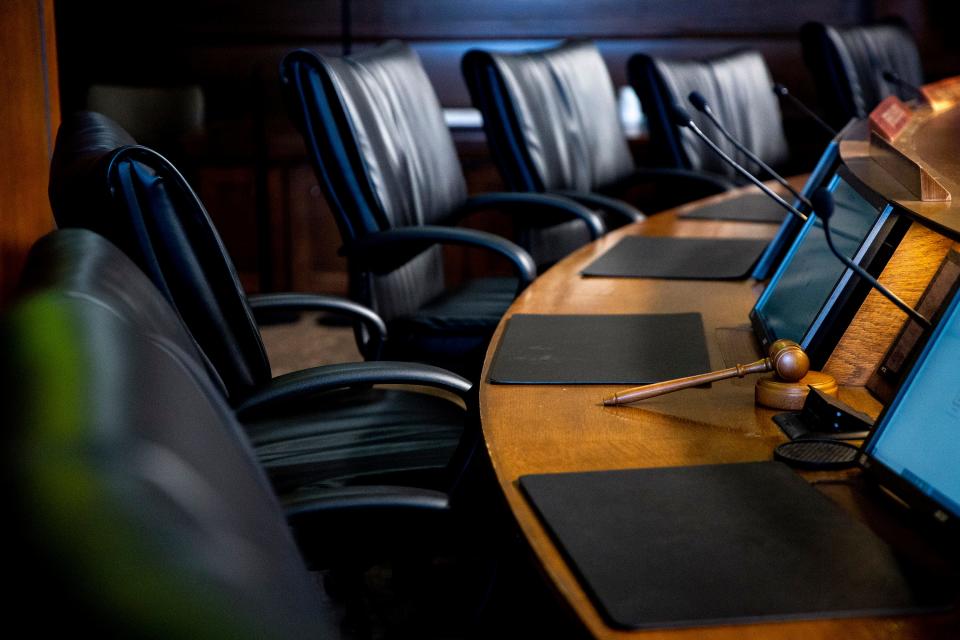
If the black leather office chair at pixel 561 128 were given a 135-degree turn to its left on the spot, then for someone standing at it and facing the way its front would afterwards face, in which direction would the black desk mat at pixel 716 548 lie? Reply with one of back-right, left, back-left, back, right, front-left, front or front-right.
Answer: back

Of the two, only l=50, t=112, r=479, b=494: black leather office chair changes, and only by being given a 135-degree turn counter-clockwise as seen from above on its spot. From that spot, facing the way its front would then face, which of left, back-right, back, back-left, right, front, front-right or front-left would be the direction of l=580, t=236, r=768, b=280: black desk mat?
right

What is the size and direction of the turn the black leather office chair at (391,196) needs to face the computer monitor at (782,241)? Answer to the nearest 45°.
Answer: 0° — it already faces it

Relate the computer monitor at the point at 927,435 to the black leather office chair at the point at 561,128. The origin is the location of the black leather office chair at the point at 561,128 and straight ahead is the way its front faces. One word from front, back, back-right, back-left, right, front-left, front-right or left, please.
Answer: front-right

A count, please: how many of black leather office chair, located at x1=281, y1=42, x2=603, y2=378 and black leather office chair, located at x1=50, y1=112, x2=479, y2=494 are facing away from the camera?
0

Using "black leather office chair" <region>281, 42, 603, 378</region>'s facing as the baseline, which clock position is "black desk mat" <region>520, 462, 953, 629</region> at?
The black desk mat is roughly at 1 o'clock from the black leather office chair.

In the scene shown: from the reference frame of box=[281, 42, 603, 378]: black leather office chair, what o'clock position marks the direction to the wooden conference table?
The wooden conference table is roughly at 1 o'clock from the black leather office chair.

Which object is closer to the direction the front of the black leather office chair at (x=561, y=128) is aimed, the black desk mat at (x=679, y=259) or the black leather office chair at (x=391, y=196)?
the black desk mat

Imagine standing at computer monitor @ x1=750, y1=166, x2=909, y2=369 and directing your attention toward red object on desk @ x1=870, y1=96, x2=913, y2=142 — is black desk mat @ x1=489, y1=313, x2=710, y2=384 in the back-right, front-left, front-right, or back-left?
back-left

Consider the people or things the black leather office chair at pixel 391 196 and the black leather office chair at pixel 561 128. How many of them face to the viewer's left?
0

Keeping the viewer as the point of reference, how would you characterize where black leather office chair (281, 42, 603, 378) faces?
facing the viewer and to the right of the viewer

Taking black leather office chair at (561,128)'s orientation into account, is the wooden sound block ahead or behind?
ahead

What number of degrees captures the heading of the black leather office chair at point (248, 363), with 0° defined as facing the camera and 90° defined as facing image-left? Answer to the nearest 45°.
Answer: approximately 270°
